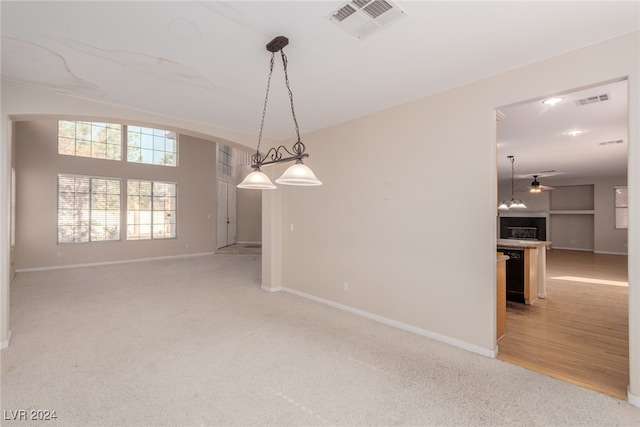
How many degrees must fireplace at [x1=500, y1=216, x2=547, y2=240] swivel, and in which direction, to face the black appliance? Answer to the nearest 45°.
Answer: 0° — it already faces it

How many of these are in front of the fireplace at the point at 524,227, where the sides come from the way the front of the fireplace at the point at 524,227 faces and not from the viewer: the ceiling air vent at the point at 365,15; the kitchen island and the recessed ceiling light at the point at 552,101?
3

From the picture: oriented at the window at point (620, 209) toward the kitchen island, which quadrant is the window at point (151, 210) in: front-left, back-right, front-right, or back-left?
front-right

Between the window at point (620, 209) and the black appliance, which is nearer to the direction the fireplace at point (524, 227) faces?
the black appliance

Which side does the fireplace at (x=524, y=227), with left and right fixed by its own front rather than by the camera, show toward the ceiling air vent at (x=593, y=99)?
front

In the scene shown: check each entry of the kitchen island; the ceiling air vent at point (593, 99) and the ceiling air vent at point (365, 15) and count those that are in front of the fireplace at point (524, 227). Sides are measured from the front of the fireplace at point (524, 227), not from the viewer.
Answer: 3

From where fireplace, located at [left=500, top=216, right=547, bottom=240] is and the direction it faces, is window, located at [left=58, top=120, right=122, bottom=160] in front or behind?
in front

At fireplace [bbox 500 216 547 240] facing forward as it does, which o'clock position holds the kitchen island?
The kitchen island is roughly at 12 o'clock from the fireplace.

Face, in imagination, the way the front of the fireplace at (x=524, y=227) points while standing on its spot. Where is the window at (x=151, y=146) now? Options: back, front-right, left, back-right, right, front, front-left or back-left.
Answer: front-right

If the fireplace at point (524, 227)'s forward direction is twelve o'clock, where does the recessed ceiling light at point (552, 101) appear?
The recessed ceiling light is roughly at 12 o'clock from the fireplace.

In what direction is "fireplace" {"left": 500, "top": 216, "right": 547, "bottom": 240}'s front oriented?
toward the camera

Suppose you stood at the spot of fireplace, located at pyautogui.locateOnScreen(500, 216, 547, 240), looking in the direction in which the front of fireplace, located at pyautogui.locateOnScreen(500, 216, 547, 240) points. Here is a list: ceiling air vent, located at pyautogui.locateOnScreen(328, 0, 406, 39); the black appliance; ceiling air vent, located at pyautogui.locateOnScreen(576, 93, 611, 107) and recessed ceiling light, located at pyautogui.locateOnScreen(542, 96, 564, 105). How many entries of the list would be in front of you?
4

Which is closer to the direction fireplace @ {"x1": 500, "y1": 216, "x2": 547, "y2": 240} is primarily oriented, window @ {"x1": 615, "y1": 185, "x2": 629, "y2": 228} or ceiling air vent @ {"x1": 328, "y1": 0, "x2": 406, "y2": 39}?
the ceiling air vent
